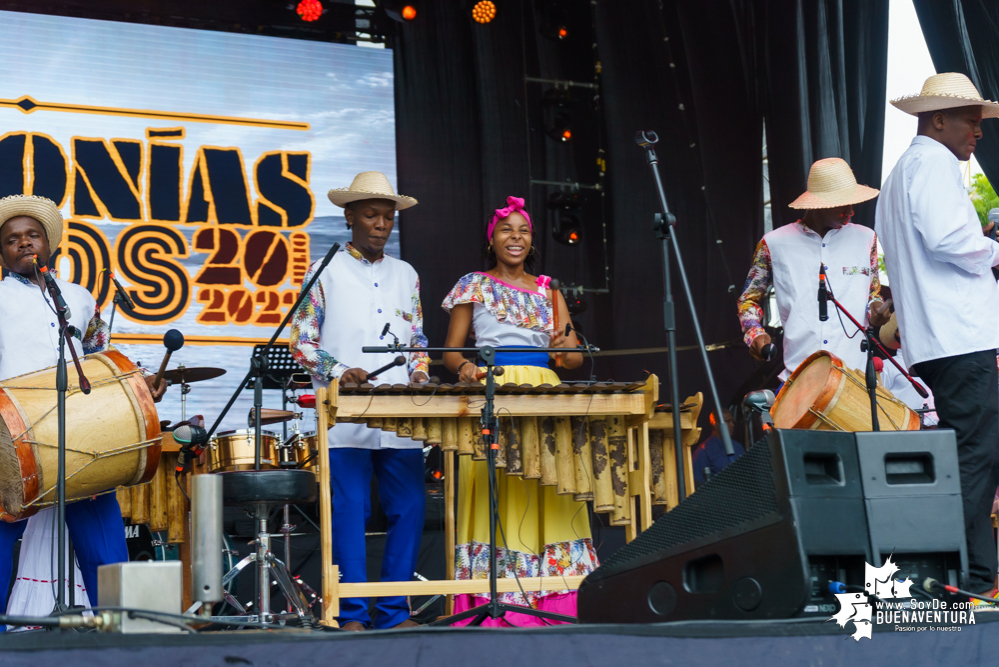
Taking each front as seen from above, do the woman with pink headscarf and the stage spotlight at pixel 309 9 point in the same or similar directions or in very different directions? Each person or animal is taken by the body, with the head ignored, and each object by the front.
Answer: same or similar directions

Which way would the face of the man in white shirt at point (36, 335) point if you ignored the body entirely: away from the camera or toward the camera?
toward the camera

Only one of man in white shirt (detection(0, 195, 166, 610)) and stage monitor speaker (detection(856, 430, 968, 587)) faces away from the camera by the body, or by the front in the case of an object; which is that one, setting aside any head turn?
the stage monitor speaker

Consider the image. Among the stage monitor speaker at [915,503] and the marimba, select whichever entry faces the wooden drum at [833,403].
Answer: the stage monitor speaker

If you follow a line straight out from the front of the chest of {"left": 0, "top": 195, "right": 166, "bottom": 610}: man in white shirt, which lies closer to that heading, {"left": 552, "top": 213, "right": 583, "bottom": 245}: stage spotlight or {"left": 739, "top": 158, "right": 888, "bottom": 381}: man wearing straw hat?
the man wearing straw hat

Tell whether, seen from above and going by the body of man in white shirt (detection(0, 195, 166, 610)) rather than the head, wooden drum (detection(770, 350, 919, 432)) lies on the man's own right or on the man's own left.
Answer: on the man's own left

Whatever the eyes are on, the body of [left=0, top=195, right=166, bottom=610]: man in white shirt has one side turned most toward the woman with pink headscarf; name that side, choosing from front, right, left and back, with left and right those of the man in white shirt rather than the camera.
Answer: left

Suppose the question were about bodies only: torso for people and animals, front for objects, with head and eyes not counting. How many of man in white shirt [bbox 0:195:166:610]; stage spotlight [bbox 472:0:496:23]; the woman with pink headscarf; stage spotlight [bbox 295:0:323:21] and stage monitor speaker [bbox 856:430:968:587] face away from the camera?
1

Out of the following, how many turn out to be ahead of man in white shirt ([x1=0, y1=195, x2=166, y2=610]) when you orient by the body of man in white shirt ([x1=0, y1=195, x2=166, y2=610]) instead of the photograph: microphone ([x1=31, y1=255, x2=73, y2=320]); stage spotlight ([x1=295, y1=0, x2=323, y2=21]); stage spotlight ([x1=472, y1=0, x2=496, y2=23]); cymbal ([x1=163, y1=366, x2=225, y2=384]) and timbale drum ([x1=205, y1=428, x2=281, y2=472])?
1

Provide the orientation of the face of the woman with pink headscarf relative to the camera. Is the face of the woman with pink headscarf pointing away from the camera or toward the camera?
toward the camera

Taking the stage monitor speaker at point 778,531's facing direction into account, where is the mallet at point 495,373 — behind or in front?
in front

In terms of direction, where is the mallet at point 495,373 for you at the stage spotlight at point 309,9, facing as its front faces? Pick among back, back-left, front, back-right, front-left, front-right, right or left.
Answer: front

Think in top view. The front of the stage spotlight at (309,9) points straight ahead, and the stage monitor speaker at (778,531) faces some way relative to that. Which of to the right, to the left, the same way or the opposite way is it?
the opposite way

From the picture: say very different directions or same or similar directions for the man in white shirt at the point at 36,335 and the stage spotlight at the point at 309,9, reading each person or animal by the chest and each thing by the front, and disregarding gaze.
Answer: same or similar directions

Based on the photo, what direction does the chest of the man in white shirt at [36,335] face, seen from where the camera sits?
toward the camera

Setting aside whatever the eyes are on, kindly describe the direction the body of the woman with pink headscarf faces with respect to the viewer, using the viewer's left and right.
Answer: facing the viewer

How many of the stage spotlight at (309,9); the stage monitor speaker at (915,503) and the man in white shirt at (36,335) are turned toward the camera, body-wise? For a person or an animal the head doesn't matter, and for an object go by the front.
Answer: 2

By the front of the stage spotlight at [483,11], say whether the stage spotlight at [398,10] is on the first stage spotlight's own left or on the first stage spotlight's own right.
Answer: on the first stage spotlight's own right

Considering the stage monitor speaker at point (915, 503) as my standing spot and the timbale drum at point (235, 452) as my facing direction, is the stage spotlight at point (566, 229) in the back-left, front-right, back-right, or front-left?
front-right

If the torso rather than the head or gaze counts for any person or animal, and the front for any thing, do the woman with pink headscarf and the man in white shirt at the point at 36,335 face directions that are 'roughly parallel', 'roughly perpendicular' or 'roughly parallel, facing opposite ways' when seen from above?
roughly parallel

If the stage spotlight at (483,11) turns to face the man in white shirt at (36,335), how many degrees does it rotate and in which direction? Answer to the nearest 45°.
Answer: approximately 45° to its right
